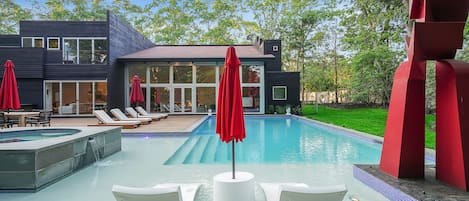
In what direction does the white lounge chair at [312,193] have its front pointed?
away from the camera

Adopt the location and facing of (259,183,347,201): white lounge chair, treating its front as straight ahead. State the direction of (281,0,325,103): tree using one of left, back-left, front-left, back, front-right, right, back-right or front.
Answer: front

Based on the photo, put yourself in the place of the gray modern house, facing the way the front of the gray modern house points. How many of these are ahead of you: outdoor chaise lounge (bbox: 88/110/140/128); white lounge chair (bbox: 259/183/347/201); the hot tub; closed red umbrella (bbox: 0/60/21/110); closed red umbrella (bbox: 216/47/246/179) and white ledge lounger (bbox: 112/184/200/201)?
6

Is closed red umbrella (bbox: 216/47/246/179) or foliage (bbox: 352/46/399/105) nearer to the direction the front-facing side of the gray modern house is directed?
the closed red umbrella

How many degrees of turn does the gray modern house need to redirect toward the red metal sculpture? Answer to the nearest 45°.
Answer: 0° — it already faces it

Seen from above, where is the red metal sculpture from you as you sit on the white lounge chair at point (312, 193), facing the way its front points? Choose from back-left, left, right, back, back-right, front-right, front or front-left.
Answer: front-right

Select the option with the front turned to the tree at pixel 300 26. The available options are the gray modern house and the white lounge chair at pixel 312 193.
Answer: the white lounge chair

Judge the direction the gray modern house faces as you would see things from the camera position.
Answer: facing the viewer

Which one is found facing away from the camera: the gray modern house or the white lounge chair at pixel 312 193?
the white lounge chair

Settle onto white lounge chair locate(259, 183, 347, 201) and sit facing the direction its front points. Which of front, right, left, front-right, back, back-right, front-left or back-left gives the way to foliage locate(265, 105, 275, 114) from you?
front

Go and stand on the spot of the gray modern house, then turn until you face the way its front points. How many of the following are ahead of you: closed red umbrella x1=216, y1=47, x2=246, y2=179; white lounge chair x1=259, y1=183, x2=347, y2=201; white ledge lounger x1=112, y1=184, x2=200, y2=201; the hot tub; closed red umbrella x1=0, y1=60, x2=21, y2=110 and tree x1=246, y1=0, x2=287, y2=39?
5

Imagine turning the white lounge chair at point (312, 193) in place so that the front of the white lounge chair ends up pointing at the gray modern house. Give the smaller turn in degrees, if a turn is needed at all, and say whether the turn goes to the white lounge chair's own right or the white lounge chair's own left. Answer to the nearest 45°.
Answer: approximately 45° to the white lounge chair's own left

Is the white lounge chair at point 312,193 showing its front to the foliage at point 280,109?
yes

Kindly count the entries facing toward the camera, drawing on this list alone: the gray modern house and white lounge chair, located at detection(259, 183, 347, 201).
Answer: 1

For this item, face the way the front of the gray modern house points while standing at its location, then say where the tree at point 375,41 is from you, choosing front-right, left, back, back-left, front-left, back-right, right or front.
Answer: left

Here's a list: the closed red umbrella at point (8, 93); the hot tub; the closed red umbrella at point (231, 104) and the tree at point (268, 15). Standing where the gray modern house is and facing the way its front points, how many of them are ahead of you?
3

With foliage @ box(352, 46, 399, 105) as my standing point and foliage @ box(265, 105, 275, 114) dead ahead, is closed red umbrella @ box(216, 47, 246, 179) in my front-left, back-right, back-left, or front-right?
front-left
